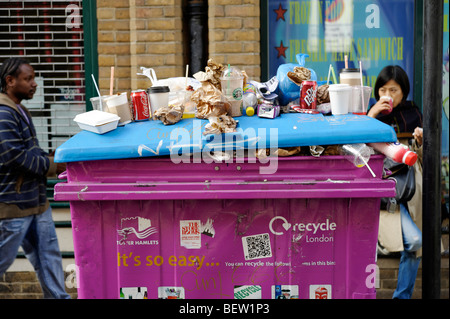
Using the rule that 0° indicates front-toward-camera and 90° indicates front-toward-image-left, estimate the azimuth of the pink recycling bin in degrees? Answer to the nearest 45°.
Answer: approximately 0°
